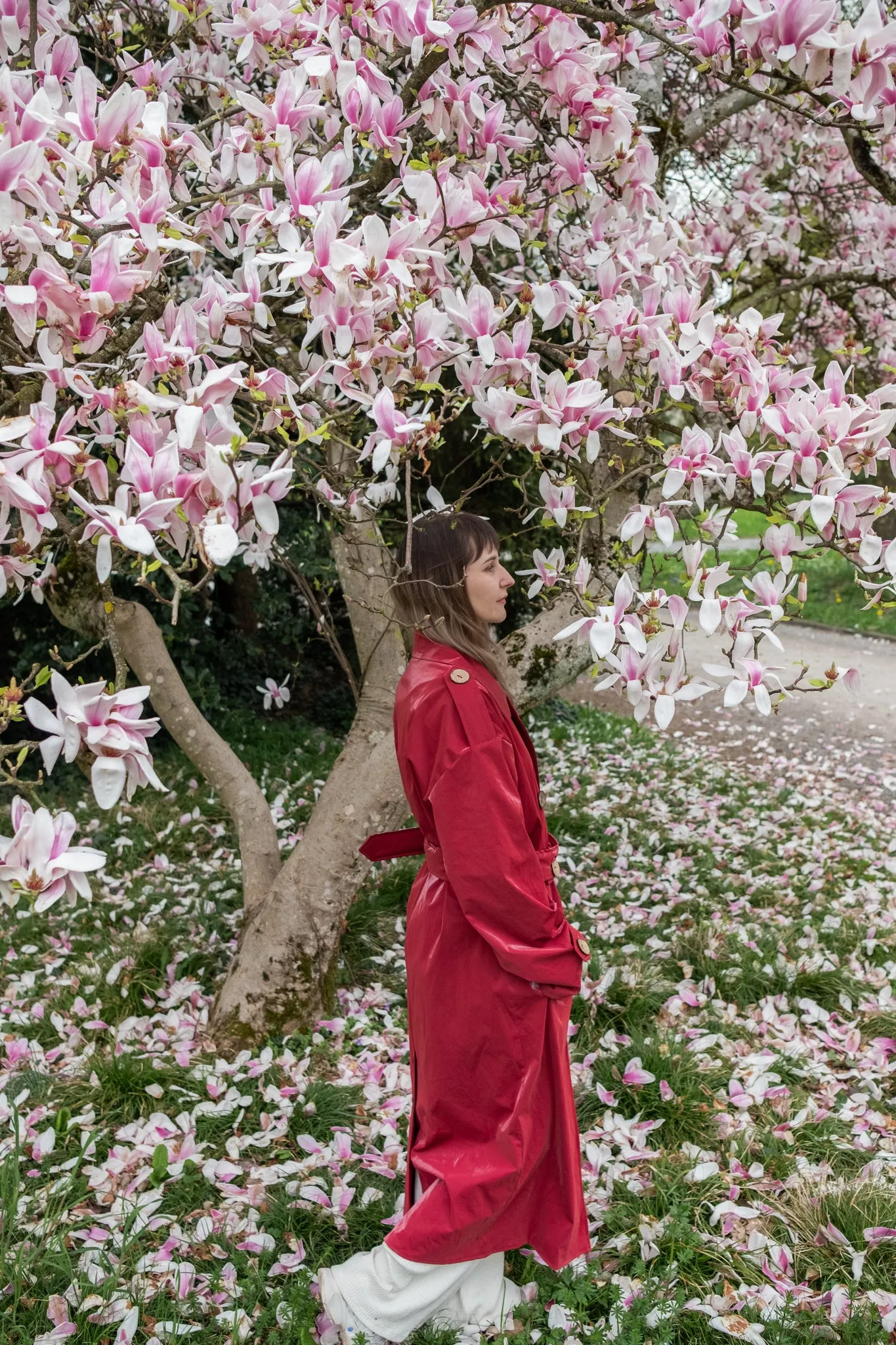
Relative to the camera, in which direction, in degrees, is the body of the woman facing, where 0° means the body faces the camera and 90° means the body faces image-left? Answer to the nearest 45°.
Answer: approximately 270°

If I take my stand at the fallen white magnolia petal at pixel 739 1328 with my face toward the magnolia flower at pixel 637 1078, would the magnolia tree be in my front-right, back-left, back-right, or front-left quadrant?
front-left

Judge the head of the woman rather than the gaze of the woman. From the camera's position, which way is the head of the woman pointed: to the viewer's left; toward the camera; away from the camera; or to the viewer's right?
to the viewer's right
